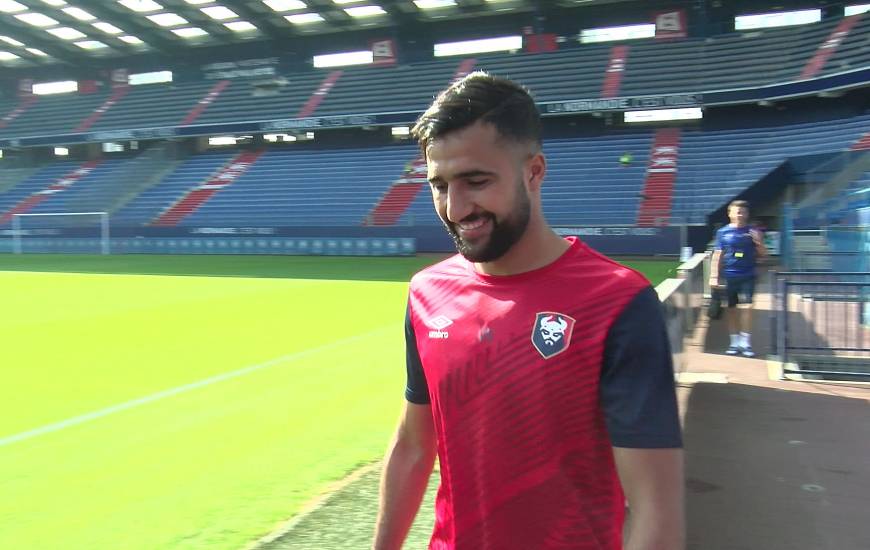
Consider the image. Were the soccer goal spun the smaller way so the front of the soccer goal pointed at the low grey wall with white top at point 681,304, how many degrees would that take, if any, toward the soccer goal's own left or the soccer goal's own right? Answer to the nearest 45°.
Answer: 0° — it already faces it

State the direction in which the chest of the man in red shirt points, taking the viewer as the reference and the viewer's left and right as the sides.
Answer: facing the viewer and to the left of the viewer

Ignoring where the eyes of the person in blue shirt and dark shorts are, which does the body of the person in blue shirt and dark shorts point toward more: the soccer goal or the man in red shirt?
the man in red shirt

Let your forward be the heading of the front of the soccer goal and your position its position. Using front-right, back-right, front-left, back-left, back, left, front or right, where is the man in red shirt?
front

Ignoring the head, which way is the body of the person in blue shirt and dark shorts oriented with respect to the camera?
toward the camera

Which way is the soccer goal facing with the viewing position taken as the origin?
facing the viewer

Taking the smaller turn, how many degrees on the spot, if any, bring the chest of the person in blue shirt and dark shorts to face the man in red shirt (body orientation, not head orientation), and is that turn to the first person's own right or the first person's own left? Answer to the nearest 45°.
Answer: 0° — they already face them

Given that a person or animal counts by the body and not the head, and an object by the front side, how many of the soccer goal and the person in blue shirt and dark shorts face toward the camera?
2

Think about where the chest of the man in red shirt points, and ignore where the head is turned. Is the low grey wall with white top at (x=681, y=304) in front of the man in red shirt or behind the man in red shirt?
behind

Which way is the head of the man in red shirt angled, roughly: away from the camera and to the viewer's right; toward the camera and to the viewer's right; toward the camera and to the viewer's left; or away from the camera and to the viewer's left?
toward the camera and to the viewer's left
